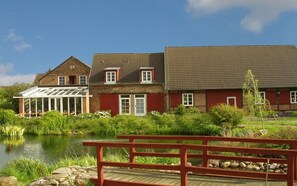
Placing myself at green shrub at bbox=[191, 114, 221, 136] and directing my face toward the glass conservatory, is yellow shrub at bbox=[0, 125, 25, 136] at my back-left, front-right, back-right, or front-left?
front-left

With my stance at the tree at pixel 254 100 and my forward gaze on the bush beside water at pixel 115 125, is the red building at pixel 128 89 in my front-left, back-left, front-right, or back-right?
front-right

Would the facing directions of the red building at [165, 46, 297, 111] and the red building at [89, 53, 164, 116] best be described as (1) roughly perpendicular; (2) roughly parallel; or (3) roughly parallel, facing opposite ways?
roughly parallel

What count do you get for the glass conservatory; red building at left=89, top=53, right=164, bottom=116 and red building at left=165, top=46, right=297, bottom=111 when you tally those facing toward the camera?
3

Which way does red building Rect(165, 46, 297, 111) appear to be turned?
toward the camera

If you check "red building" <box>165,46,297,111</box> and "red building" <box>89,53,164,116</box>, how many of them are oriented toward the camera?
2

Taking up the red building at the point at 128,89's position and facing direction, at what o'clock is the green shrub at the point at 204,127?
The green shrub is roughly at 11 o'clock from the red building.

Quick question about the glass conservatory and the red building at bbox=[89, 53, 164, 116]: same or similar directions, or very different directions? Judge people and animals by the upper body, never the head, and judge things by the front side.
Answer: same or similar directions

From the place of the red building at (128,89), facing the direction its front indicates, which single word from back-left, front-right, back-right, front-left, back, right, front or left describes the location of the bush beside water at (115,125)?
front

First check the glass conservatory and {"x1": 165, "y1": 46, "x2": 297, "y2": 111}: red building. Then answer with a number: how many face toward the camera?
2

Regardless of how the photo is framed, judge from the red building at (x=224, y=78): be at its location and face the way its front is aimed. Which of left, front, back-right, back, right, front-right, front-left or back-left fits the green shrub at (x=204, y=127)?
front

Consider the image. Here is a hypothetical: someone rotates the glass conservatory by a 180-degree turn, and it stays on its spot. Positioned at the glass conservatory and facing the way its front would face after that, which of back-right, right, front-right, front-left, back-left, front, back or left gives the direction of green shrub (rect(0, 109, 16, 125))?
back-left

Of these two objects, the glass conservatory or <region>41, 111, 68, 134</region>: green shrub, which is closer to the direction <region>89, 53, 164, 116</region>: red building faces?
the green shrub

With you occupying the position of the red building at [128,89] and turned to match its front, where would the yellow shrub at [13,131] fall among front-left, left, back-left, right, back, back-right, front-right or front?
front-right

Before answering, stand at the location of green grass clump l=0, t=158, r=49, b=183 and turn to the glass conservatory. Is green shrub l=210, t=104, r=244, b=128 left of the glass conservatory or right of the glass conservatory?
right
